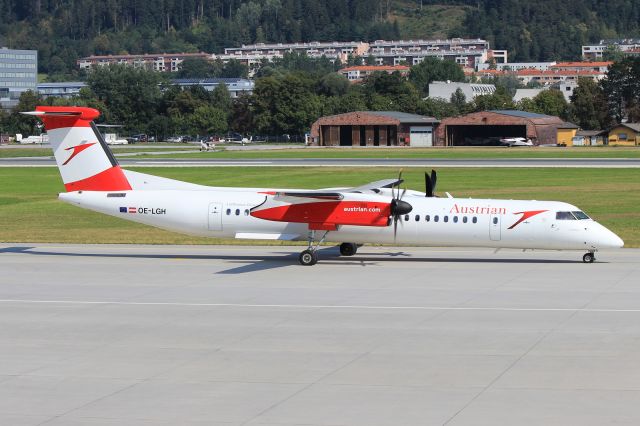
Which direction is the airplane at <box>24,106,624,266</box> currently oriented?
to the viewer's right
